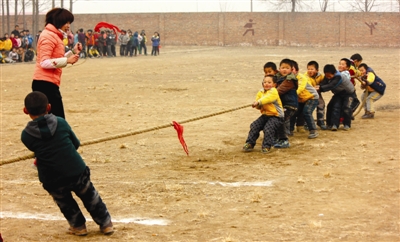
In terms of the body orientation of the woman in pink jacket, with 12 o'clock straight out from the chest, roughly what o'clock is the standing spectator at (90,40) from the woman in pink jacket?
The standing spectator is roughly at 9 o'clock from the woman in pink jacket.

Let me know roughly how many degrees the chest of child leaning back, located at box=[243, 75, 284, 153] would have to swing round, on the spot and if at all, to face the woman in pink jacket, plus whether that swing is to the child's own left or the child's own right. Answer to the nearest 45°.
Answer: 0° — they already face them

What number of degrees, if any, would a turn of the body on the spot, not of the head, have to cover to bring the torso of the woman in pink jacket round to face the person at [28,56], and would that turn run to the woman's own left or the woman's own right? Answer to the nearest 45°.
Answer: approximately 90° to the woman's own left

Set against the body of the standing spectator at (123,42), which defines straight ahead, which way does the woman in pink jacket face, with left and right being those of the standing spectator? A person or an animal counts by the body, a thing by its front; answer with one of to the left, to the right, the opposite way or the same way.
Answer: to the left

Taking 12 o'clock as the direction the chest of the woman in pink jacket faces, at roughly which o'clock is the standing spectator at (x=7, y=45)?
The standing spectator is roughly at 9 o'clock from the woman in pink jacket.

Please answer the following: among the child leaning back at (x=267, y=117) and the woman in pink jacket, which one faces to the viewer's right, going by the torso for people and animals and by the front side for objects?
the woman in pink jacket

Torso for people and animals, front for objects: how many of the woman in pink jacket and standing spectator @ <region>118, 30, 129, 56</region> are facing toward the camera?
1

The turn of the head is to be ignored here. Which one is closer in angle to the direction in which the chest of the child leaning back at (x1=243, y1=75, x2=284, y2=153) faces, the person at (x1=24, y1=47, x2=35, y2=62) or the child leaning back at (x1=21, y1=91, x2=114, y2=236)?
the child leaning back

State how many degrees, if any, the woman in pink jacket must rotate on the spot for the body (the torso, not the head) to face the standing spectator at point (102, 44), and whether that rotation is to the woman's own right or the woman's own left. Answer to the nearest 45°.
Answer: approximately 90° to the woman's own left

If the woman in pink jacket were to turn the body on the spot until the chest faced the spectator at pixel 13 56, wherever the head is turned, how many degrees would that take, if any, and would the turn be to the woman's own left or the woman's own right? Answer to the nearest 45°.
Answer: approximately 90° to the woman's own left

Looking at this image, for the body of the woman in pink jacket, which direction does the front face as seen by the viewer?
to the viewer's right

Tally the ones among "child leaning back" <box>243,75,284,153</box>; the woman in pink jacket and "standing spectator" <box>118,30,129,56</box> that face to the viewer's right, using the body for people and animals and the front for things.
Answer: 1

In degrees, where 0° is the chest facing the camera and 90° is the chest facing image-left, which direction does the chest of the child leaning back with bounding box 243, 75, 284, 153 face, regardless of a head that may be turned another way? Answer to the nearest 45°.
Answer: approximately 45°
